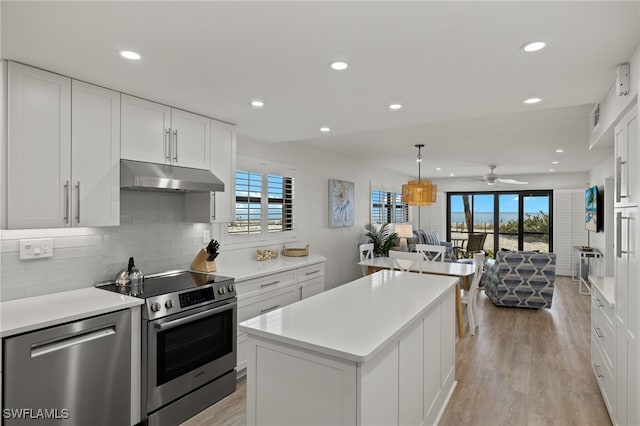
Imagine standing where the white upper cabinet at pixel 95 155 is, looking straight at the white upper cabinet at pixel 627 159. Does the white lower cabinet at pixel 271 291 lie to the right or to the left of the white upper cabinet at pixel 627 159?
left

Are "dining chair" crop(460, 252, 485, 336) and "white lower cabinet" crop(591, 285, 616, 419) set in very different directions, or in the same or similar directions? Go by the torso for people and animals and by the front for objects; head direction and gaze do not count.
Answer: same or similar directions

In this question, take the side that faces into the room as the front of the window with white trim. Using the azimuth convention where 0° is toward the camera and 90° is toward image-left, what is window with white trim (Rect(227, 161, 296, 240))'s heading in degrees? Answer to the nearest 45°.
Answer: approximately 315°

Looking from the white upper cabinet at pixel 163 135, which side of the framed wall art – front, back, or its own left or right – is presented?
right

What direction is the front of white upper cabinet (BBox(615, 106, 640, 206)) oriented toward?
to the viewer's left

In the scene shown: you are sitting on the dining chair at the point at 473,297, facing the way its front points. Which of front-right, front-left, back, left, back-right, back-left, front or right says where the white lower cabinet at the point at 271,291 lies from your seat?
front-left

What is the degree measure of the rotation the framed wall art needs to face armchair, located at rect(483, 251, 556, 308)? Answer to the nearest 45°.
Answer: approximately 45° to its left

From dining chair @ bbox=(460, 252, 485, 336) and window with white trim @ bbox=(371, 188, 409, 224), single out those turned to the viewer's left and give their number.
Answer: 1

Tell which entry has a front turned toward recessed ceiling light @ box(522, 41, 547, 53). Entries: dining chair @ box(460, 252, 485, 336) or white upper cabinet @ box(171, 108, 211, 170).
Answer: the white upper cabinet

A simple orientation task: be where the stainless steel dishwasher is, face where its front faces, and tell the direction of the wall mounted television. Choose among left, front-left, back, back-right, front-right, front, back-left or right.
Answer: front-left

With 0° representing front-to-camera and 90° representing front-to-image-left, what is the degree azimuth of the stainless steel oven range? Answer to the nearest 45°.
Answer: approximately 315°

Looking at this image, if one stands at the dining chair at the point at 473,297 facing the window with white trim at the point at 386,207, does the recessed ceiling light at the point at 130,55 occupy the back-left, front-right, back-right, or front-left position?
back-left

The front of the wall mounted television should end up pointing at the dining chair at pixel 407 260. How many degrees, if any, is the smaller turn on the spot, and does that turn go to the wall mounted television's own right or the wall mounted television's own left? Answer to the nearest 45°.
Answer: approximately 45° to the wall mounted television's own left

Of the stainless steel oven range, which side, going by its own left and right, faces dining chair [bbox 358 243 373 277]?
left

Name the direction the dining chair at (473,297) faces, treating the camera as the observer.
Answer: facing to the left of the viewer

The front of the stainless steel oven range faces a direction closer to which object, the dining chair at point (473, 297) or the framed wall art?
the dining chair

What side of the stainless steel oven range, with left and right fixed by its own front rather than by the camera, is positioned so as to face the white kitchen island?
front

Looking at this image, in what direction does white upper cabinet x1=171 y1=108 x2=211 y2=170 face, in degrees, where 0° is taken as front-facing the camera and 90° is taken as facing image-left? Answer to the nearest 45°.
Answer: approximately 315°

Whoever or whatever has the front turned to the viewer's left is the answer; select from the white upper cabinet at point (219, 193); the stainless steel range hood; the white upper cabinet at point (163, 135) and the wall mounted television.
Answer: the wall mounted television

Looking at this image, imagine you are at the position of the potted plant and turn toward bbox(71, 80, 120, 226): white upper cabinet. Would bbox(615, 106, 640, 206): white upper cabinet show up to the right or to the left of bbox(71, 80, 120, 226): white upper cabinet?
left
